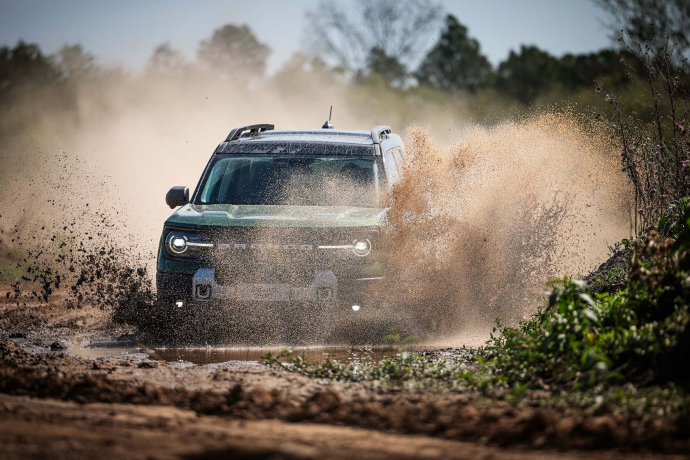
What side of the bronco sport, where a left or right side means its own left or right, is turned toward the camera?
front

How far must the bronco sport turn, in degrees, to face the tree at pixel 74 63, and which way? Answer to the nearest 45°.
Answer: approximately 180°

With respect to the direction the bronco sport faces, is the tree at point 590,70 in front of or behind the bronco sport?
behind
